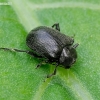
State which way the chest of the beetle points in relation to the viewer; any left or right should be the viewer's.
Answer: facing the viewer and to the right of the viewer
